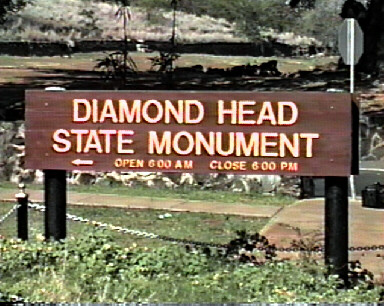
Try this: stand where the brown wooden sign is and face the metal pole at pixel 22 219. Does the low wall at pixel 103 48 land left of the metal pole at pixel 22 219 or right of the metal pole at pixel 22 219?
right

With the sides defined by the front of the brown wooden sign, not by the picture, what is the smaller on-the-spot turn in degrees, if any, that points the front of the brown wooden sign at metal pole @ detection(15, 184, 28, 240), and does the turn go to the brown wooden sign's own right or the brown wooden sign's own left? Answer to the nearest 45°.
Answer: approximately 135° to the brown wooden sign's own right

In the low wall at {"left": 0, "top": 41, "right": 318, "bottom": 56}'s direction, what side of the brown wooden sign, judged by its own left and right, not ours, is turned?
back

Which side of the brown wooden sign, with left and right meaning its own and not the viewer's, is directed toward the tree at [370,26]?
back

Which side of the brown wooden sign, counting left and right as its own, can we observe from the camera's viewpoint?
front
